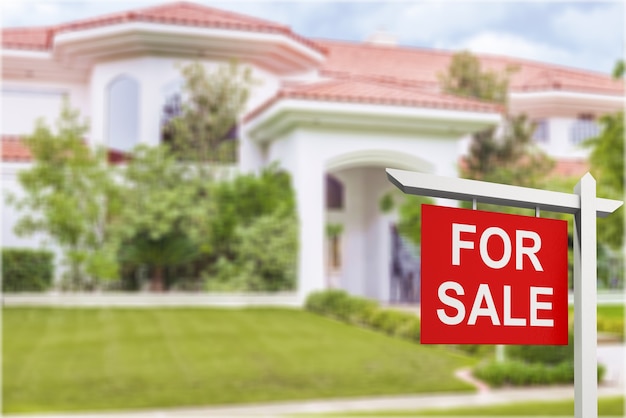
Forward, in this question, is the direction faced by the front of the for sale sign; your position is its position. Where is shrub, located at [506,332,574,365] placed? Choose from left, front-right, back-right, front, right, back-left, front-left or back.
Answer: back-left

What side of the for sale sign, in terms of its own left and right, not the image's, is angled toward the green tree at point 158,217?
back

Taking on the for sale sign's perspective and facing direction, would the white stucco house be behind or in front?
behind

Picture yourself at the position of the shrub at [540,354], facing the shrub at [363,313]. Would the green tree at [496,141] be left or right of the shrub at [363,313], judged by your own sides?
right

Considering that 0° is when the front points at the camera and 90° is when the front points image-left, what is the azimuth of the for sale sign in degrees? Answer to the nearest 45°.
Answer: approximately 315°

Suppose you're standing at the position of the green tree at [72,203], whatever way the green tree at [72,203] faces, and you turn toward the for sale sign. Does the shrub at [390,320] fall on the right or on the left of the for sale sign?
left

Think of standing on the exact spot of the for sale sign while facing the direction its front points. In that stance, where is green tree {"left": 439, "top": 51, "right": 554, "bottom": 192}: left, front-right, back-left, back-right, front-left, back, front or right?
back-left

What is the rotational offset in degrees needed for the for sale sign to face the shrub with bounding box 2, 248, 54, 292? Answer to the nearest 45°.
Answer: approximately 180°

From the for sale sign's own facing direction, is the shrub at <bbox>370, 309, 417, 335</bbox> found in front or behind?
behind
